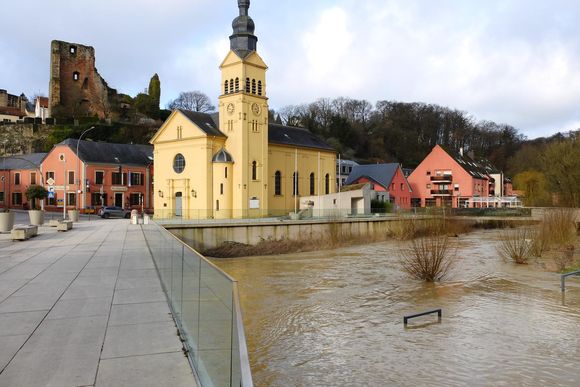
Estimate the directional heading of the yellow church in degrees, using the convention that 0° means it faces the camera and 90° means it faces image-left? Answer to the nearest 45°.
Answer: approximately 45°
